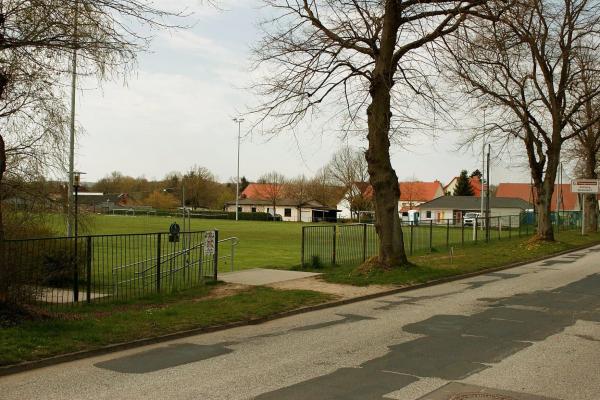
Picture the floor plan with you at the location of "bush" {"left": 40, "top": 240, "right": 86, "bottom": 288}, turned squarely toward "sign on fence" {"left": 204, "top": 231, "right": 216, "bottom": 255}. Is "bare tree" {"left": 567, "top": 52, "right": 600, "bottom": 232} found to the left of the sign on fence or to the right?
left

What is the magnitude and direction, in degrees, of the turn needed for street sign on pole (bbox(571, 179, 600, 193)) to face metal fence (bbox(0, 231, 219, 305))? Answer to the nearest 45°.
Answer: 0° — it already faces it

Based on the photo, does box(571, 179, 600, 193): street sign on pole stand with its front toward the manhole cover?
yes

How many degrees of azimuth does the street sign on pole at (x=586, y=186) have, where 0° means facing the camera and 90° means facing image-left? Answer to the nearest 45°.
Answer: approximately 0°

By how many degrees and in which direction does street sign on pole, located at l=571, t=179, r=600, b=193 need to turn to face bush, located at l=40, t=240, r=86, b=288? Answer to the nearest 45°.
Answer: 0° — it already faces it
